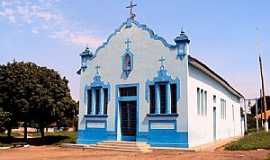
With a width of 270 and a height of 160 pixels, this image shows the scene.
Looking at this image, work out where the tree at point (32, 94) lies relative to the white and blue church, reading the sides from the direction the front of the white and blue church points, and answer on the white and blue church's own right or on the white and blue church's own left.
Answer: on the white and blue church's own right

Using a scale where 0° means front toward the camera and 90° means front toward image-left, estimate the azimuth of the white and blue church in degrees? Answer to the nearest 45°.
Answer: approximately 45°
